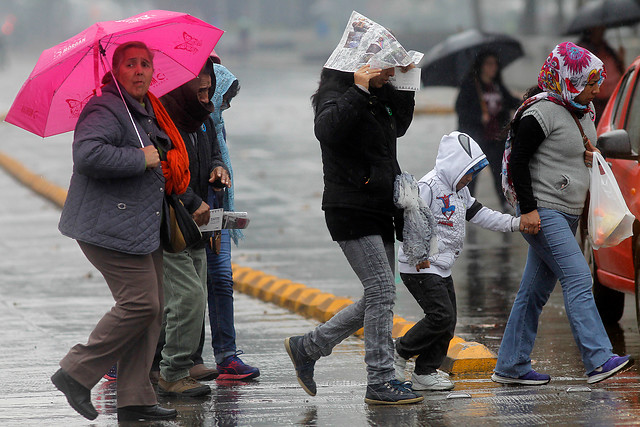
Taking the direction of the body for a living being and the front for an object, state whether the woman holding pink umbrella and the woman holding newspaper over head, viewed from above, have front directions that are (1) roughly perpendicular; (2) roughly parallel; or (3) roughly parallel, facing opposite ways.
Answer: roughly parallel
